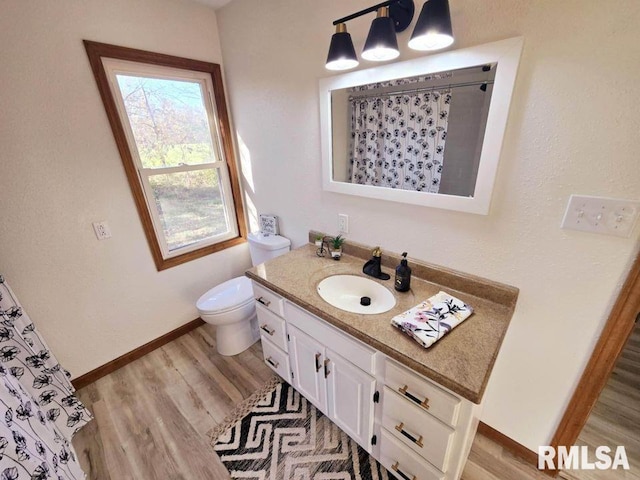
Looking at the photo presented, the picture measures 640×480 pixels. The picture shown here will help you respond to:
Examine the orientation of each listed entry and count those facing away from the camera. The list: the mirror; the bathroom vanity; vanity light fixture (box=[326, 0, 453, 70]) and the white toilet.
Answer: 0

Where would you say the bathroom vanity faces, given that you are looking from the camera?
facing the viewer and to the left of the viewer

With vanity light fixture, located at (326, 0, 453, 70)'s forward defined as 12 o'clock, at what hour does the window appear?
The window is roughly at 2 o'clock from the vanity light fixture.

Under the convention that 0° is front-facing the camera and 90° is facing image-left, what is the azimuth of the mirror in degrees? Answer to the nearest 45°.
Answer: approximately 45°

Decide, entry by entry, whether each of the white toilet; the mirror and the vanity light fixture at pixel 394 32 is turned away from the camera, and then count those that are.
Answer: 0

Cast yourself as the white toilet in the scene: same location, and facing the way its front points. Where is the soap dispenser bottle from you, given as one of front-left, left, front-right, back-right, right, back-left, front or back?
left

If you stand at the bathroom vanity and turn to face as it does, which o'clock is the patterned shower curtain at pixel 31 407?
The patterned shower curtain is roughly at 1 o'clock from the bathroom vanity.

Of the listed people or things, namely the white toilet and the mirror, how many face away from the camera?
0

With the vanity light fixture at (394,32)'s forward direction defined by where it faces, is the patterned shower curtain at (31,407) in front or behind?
in front

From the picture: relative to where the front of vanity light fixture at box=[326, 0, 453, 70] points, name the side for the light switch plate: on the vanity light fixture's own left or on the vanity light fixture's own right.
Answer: on the vanity light fixture's own left

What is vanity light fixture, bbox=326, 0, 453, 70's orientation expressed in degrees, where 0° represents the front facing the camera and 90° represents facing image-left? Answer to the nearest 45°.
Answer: approximately 45°
